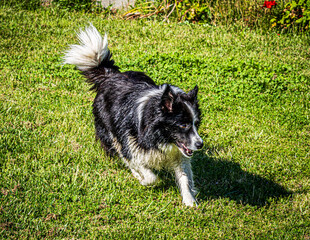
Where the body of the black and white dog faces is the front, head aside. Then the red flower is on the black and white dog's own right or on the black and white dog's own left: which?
on the black and white dog's own left

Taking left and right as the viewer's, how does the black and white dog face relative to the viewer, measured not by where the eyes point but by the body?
facing the viewer and to the right of the viewer
